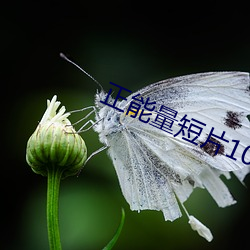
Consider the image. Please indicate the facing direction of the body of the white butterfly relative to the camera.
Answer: to the viewer's left
